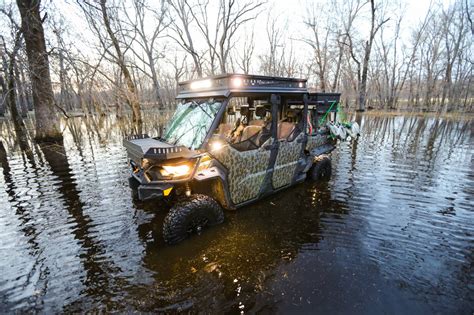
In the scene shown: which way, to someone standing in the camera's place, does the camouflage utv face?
facing the viewer and to the left of the viewer
